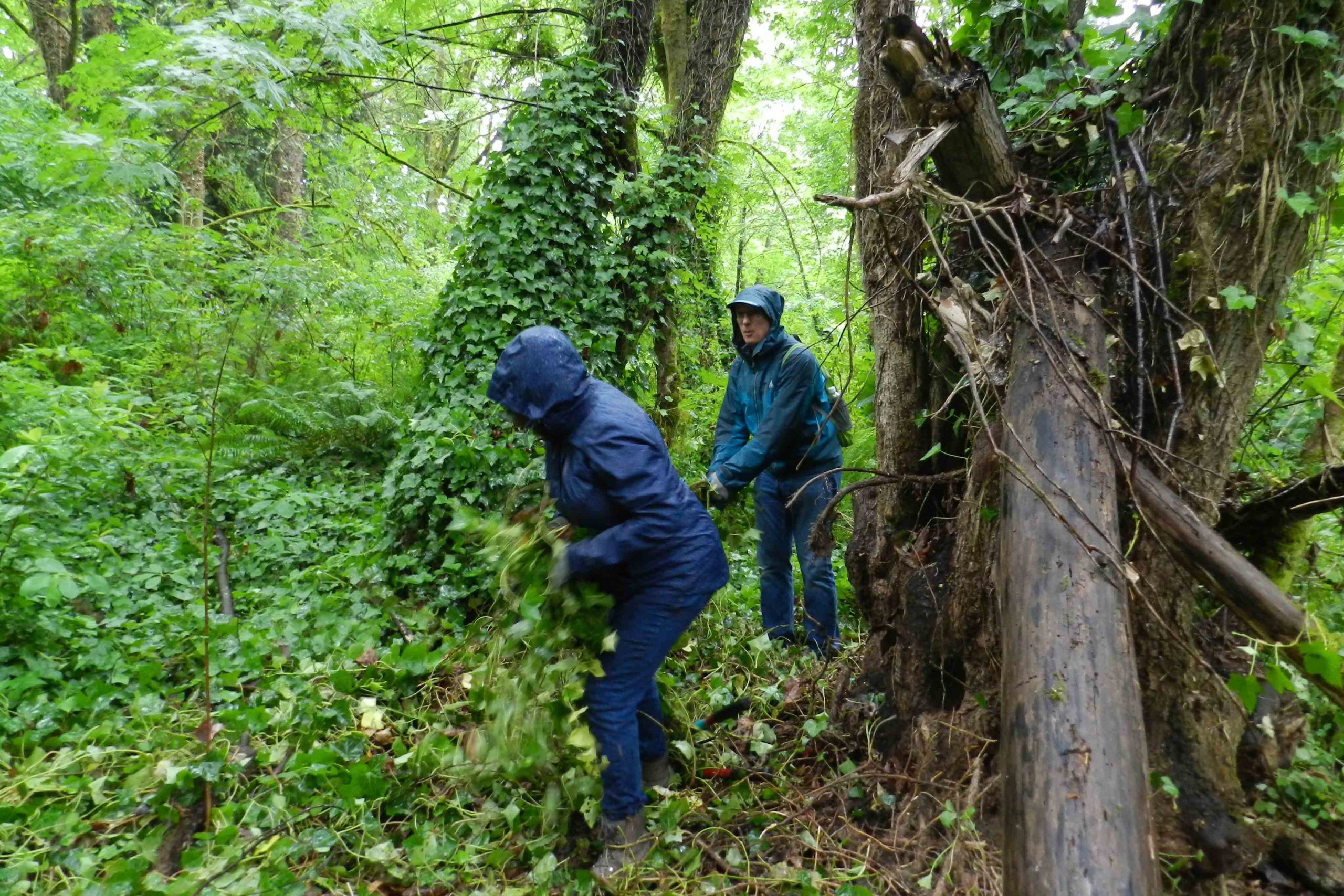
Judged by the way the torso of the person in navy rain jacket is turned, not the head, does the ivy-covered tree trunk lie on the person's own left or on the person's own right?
on the person's own right

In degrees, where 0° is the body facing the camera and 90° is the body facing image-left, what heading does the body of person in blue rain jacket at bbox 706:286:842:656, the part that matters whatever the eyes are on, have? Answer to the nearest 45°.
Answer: approximately 45°

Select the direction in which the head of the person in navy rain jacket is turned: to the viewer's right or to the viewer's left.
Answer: to the viewer's left

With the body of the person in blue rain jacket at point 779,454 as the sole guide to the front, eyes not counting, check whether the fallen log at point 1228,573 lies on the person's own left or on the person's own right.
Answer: on the person's own left

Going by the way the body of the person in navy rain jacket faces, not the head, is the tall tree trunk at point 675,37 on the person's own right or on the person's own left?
on the person's own right

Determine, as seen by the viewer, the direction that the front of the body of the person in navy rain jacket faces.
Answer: to the viewer's left

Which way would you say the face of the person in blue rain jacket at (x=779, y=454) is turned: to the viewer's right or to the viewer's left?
to the viewer's left

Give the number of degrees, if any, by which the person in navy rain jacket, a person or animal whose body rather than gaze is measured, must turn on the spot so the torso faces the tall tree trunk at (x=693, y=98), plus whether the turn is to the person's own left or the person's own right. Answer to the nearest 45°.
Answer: approximately 90° to the person's own right

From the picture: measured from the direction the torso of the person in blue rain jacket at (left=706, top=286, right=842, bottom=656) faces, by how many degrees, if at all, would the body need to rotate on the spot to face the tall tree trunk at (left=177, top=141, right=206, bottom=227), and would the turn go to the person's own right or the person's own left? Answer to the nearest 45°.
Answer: approximately 90° to the person's own right
